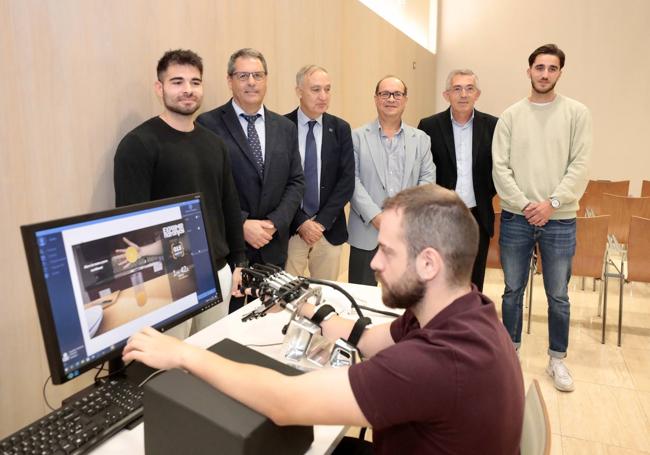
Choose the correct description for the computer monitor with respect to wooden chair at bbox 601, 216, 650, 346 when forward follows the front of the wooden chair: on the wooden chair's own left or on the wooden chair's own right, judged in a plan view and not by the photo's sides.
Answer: on the wooden chair's own left

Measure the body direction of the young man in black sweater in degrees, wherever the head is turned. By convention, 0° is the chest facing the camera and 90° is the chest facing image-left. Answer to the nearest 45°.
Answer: approximately 315°

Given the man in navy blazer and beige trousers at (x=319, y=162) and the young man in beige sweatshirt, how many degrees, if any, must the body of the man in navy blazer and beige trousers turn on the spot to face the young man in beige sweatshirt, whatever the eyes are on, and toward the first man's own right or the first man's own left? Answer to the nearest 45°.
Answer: approximately 90° to the first man's own left

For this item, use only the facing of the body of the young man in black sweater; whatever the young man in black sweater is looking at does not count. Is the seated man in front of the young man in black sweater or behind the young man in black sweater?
in front

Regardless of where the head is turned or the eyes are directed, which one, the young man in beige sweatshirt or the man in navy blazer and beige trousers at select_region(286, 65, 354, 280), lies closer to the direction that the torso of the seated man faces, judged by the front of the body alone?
the man in navy blazer and beige trousers

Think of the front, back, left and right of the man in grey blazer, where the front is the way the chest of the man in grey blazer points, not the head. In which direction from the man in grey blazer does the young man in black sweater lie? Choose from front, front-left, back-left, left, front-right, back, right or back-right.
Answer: front-right

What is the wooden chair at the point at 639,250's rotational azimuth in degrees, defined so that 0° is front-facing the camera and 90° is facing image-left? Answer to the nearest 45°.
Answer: approximately 135°

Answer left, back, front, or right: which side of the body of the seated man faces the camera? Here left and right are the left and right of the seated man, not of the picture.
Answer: left

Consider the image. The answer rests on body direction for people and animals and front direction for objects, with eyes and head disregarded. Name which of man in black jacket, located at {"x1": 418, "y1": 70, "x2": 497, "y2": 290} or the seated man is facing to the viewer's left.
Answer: the seated man

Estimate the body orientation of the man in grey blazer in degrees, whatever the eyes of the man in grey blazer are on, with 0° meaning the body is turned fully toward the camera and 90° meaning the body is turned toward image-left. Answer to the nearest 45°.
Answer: approximately 0°
